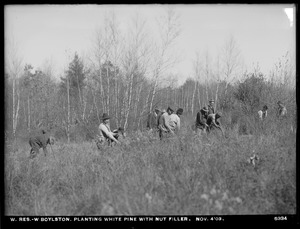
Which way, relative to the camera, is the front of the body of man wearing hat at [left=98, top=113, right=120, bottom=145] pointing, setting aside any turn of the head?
to the viewer's right

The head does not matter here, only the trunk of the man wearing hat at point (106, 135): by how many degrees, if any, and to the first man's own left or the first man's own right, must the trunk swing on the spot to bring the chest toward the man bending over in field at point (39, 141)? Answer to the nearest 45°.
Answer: approximately 180°
